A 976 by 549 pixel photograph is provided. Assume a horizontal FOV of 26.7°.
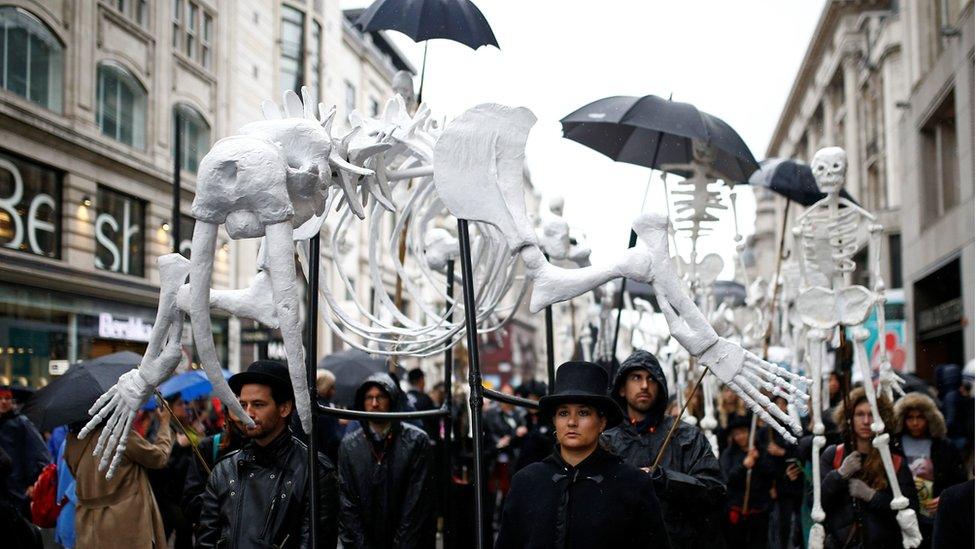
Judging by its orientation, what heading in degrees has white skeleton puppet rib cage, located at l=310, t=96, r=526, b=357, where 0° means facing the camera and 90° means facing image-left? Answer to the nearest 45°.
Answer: approximately 45°

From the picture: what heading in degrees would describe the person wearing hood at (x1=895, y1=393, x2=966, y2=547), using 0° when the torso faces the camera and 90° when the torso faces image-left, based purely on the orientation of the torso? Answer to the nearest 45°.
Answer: approximately 45°

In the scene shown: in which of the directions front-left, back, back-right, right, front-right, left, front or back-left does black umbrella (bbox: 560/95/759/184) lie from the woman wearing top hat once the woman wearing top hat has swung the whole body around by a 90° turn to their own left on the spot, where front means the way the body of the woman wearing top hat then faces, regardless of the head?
left

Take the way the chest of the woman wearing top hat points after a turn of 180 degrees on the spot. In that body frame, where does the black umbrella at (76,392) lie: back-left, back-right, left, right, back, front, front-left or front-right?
front-left
